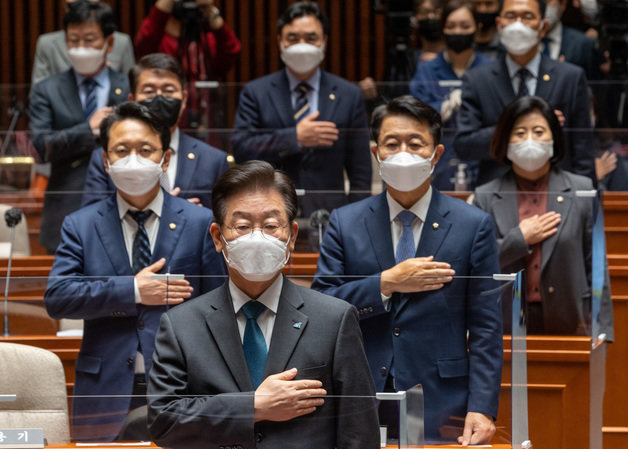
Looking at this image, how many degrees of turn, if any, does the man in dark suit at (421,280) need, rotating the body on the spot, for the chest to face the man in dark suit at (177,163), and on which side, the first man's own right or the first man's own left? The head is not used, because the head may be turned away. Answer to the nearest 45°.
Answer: approximately 135° to the first man's own right

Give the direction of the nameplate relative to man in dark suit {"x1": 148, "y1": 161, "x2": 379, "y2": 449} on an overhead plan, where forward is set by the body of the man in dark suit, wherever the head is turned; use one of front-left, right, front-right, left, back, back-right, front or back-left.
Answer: right

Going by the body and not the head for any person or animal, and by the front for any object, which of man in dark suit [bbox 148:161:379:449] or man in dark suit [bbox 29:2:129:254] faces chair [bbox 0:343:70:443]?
man in dark suit [bbox 29:2:129:254]

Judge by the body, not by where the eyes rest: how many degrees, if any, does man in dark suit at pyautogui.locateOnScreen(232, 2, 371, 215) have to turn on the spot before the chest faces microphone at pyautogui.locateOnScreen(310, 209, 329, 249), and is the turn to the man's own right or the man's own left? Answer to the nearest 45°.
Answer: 0° — they already face it

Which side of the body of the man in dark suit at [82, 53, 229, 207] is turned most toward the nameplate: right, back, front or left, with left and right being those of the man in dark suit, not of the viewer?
front

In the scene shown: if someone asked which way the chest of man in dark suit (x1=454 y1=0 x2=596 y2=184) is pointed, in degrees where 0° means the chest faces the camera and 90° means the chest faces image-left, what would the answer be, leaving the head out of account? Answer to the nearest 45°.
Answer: approximately 0°

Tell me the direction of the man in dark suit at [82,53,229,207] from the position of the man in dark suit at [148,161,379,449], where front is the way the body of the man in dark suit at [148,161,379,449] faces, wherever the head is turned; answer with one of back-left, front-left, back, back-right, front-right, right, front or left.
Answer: back

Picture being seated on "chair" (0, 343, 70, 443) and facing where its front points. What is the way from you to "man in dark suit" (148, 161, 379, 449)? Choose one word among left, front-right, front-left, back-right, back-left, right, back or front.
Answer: front-left

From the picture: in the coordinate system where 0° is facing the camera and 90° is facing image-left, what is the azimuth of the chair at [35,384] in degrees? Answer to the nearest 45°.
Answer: approximately 0°

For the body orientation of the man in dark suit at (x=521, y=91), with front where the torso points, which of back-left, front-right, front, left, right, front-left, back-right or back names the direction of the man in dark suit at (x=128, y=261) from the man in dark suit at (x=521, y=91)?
front-right
